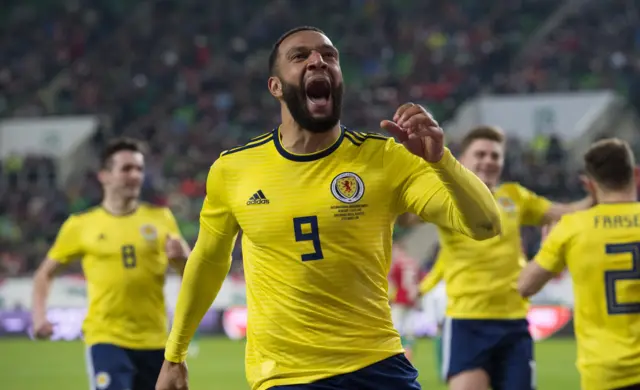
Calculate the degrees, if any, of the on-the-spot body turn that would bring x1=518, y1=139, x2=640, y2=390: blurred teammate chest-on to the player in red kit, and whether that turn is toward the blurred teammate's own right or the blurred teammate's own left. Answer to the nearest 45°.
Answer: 0° — they already face them

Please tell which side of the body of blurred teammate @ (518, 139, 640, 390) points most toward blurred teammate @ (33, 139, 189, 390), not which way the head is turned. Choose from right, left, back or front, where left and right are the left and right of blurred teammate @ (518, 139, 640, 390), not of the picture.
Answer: left

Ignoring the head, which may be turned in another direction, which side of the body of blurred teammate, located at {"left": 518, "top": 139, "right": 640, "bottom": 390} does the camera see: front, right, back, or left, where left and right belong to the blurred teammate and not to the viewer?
back

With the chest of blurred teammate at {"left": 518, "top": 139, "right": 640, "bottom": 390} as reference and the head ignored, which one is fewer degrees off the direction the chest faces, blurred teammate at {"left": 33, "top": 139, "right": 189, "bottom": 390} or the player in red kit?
the player in red kit

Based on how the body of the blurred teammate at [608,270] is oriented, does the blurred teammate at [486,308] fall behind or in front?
in front
